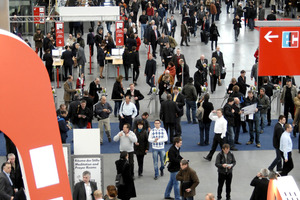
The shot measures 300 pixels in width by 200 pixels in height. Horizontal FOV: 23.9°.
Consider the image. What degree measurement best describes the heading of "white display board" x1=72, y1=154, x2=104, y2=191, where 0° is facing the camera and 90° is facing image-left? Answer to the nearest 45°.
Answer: approximately 0°

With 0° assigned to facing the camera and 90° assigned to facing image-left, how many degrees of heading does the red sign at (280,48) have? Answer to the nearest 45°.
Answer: approximately 0°

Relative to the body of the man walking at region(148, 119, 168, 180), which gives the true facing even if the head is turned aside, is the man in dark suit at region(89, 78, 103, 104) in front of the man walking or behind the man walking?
behind

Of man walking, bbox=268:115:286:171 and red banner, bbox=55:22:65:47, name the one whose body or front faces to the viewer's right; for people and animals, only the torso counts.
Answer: the man walking
